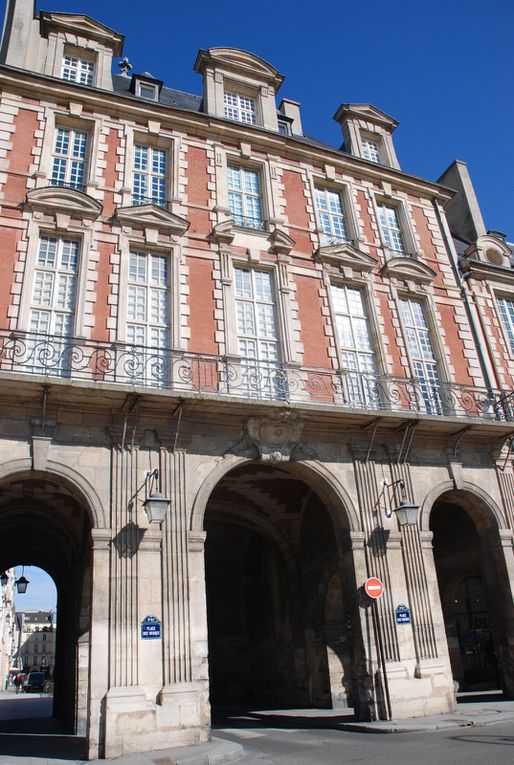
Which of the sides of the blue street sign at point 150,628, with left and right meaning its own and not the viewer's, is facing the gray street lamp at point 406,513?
left

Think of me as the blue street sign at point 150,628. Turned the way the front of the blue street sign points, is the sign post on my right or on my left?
on my left

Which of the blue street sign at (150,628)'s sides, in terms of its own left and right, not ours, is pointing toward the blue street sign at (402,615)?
left

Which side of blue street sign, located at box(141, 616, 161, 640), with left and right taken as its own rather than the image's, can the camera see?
front

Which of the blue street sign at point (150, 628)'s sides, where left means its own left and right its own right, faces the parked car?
back
